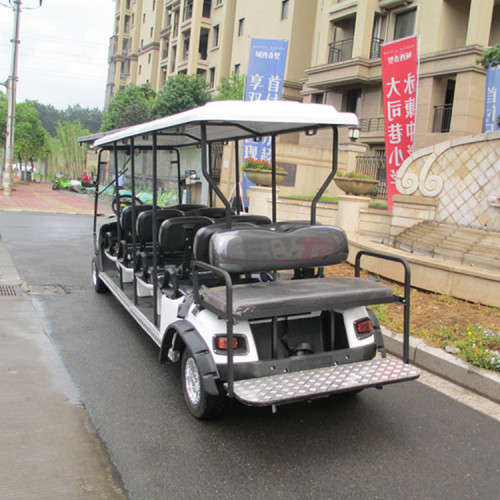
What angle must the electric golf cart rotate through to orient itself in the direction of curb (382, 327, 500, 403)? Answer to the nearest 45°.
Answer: approximately 90° to its right

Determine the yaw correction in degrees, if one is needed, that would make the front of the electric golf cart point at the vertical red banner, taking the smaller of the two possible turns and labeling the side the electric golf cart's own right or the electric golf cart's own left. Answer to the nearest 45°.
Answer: approximately 45° to the electric golf cart's own right

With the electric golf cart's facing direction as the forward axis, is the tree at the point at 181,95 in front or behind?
in front

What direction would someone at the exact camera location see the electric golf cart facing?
facing away from the viewer and to the left of the viewer

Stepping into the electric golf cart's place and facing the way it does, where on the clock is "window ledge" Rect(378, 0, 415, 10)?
The window ledge is roughly at 2 o'clock from the electric golf cart.

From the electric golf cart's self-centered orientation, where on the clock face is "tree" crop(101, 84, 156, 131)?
The tree is roughly at 1 o'clock from the electric golf cart.

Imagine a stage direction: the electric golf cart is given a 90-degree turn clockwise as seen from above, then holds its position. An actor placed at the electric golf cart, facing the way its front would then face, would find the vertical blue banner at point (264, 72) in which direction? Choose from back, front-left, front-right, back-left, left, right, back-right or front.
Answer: front-left

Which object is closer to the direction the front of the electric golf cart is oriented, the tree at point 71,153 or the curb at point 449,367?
the tree

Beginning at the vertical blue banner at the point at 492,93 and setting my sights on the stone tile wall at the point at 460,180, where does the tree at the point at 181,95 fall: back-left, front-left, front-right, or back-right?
back-right

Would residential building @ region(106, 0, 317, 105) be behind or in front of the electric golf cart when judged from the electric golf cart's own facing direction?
in front

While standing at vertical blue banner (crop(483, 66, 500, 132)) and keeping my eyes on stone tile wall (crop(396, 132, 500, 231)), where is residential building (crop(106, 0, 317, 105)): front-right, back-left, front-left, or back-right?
back-right

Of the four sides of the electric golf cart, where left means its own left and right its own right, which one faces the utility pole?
front
